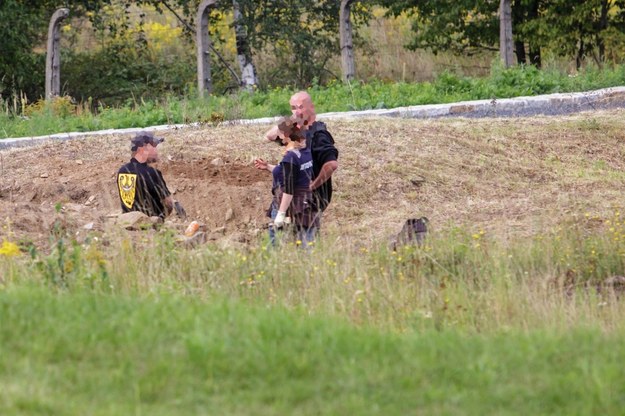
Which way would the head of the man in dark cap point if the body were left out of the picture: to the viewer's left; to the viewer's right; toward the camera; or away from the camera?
to the viewer's right

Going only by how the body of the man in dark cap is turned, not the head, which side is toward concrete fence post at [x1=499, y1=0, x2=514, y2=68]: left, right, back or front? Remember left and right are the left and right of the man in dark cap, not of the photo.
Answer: front

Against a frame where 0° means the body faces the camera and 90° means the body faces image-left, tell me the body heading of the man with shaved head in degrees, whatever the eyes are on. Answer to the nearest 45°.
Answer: approximately 45°

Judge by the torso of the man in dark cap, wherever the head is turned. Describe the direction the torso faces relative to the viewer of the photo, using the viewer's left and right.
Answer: facing away from the viewer and to the right of the viewer

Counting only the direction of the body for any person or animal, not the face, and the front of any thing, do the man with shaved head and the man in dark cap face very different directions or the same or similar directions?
very different directions

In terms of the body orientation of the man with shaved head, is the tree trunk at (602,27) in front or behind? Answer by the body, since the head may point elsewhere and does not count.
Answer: behind

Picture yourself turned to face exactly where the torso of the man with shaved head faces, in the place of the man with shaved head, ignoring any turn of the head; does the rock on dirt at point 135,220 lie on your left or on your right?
on your right

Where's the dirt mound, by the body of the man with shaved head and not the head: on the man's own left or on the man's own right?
on the man's own right

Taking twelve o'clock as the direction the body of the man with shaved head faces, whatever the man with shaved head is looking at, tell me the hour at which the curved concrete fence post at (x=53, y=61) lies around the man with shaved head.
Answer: The curved concrete fence post is roughly at 4 o'clock from the man with shaved head.

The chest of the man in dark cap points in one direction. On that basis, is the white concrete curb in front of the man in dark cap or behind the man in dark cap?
in front
